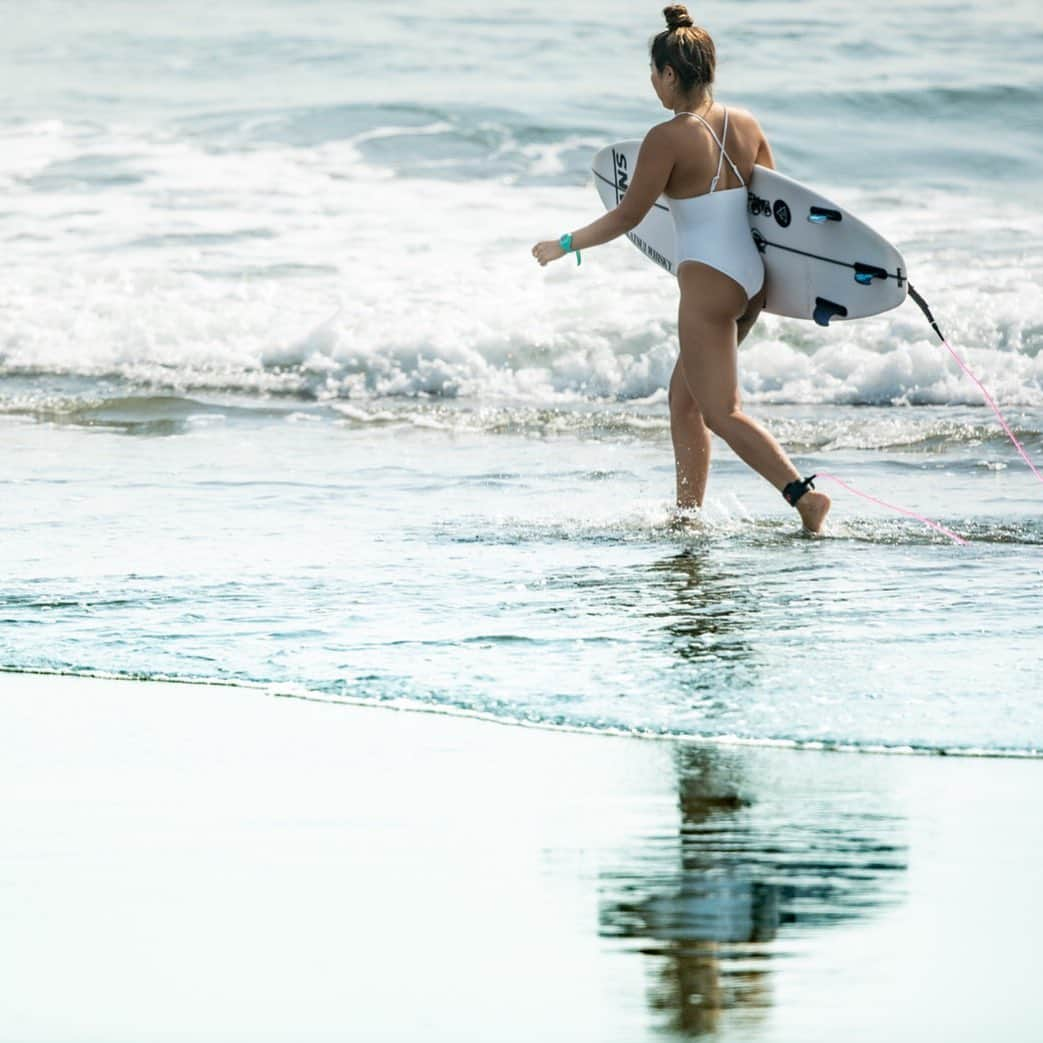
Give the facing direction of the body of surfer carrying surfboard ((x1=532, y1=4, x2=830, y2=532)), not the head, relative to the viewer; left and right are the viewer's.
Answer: facing away from the viewer and to the left of the viewer

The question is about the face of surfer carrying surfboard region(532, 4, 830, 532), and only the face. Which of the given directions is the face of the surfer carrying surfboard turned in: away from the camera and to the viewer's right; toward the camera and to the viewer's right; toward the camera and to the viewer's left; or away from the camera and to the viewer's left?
away from the camera and to the viewer's left
